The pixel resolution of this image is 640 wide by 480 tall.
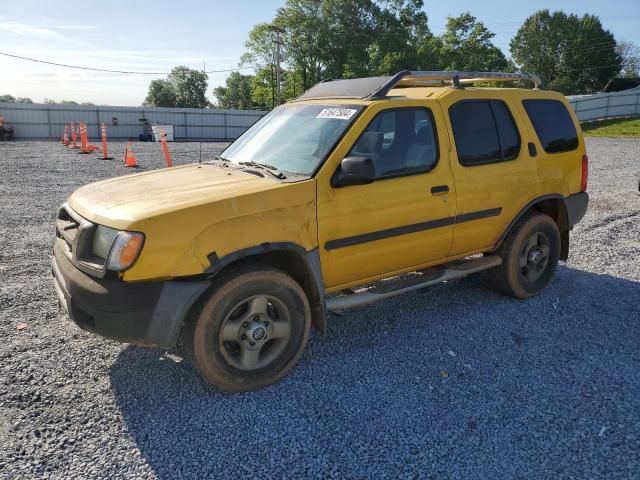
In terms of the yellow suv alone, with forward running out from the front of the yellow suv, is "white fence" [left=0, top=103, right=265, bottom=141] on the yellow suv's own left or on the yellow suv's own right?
on the yellow suv's own right

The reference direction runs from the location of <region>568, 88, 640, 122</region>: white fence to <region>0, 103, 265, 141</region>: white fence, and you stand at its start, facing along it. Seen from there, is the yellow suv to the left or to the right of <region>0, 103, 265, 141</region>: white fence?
left

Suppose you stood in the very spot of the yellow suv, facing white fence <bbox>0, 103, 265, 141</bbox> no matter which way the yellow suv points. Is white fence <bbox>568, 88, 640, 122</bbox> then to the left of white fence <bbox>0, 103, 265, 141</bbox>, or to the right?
right

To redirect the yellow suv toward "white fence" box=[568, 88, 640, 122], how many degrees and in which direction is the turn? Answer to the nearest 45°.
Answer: approximately 180°

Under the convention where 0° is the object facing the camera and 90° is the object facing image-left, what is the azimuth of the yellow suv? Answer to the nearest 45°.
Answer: approximately 45°
